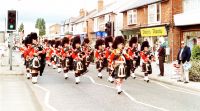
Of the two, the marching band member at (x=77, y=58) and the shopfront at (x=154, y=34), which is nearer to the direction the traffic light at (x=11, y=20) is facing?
the marching band member

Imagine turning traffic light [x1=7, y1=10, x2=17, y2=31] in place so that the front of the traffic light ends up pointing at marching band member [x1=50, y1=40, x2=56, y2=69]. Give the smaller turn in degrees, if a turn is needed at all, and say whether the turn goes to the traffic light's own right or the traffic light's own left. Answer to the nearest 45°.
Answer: approximately 135° to the traffic light's own left

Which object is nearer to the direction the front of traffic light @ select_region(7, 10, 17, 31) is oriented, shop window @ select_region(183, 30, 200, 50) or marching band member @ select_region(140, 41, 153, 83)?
the marching band member

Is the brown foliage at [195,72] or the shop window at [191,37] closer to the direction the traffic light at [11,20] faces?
the brown foliage

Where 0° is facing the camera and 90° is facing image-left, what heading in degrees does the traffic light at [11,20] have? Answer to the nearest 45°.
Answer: approximately 0°

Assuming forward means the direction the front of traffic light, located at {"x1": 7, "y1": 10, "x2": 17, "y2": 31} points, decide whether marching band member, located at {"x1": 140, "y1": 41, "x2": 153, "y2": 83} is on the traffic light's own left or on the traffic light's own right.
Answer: on the traffic light's own left
